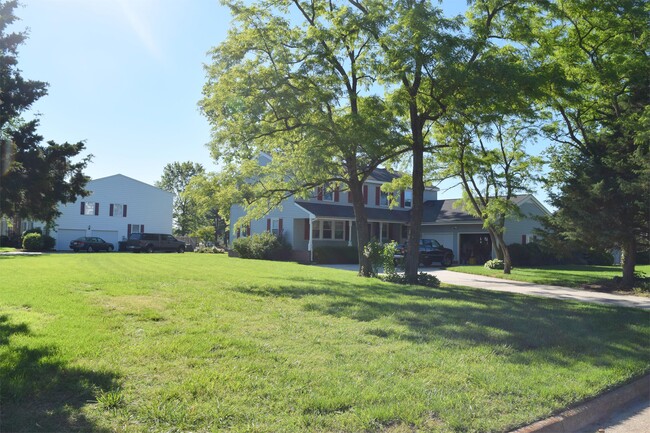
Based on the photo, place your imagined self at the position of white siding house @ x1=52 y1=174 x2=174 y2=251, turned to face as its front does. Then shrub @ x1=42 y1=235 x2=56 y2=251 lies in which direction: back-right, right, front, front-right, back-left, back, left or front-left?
front-right

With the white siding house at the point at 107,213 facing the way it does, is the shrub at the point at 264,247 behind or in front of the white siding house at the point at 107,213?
in front

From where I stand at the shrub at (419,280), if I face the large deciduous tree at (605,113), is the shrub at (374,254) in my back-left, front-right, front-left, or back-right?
back-left

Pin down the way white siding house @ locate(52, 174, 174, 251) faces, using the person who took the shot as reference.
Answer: facing the viewer

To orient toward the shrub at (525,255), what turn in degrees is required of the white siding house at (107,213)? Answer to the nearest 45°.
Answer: approximately 45° to its left

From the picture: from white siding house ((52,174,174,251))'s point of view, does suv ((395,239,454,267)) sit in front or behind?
in front

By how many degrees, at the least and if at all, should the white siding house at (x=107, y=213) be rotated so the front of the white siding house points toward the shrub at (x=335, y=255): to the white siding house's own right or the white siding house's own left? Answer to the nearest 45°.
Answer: approximately 45° to the white siding house's own left

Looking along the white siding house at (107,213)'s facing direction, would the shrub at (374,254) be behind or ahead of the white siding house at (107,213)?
ahead

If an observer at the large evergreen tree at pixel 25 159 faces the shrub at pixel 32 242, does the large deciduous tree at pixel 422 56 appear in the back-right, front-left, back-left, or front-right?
back-right

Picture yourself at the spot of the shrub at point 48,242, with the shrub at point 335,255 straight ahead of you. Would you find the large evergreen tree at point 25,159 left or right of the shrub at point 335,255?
right
